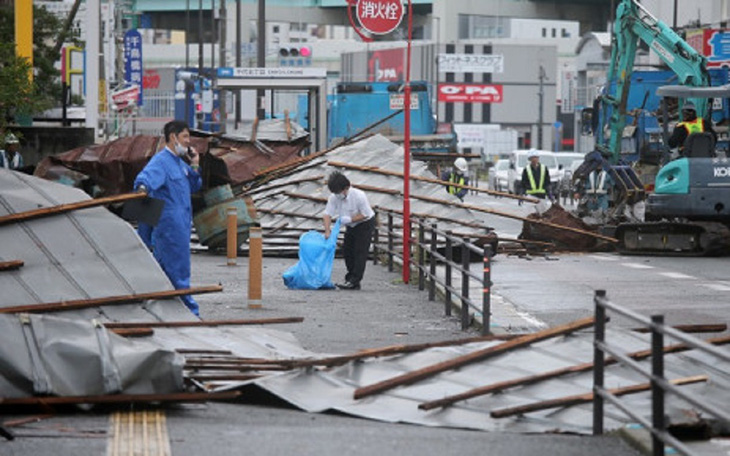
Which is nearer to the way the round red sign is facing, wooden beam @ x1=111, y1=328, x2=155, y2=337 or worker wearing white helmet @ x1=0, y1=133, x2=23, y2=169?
the wooden beam

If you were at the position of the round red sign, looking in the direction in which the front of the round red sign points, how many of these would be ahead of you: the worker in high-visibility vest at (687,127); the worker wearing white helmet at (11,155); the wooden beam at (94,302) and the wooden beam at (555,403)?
2

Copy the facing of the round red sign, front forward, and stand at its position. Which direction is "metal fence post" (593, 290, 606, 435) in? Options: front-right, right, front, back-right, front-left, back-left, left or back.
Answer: front

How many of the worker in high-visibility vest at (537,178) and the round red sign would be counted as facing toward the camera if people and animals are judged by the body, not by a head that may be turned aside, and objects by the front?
2

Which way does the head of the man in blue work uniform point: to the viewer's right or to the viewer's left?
to the viewer's right

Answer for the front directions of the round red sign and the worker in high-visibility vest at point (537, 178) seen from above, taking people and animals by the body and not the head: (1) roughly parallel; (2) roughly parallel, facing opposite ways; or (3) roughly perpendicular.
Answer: roughly parallel

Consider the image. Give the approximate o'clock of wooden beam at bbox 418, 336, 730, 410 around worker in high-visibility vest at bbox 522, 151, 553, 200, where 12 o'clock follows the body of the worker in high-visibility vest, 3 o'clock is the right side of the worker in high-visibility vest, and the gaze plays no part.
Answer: The wooden beam is roughly at 12 o'clock from the worker in high-visibility vest.

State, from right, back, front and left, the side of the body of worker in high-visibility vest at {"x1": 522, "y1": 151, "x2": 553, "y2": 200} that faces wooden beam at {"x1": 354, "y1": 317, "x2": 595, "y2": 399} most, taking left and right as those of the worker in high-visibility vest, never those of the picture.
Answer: front

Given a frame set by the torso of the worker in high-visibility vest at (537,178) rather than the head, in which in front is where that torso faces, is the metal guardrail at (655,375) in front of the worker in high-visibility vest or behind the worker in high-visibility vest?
in front

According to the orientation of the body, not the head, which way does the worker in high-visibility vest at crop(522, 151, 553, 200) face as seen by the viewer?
toward the camera

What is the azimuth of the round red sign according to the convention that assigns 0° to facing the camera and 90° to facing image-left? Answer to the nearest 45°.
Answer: approximately 0°

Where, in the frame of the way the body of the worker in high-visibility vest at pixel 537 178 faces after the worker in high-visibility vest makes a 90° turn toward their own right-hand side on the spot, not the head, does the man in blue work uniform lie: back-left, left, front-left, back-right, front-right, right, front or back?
left

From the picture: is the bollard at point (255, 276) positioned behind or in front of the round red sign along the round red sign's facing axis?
in front

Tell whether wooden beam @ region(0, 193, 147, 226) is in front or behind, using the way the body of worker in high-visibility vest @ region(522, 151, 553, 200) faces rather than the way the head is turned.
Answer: in front
